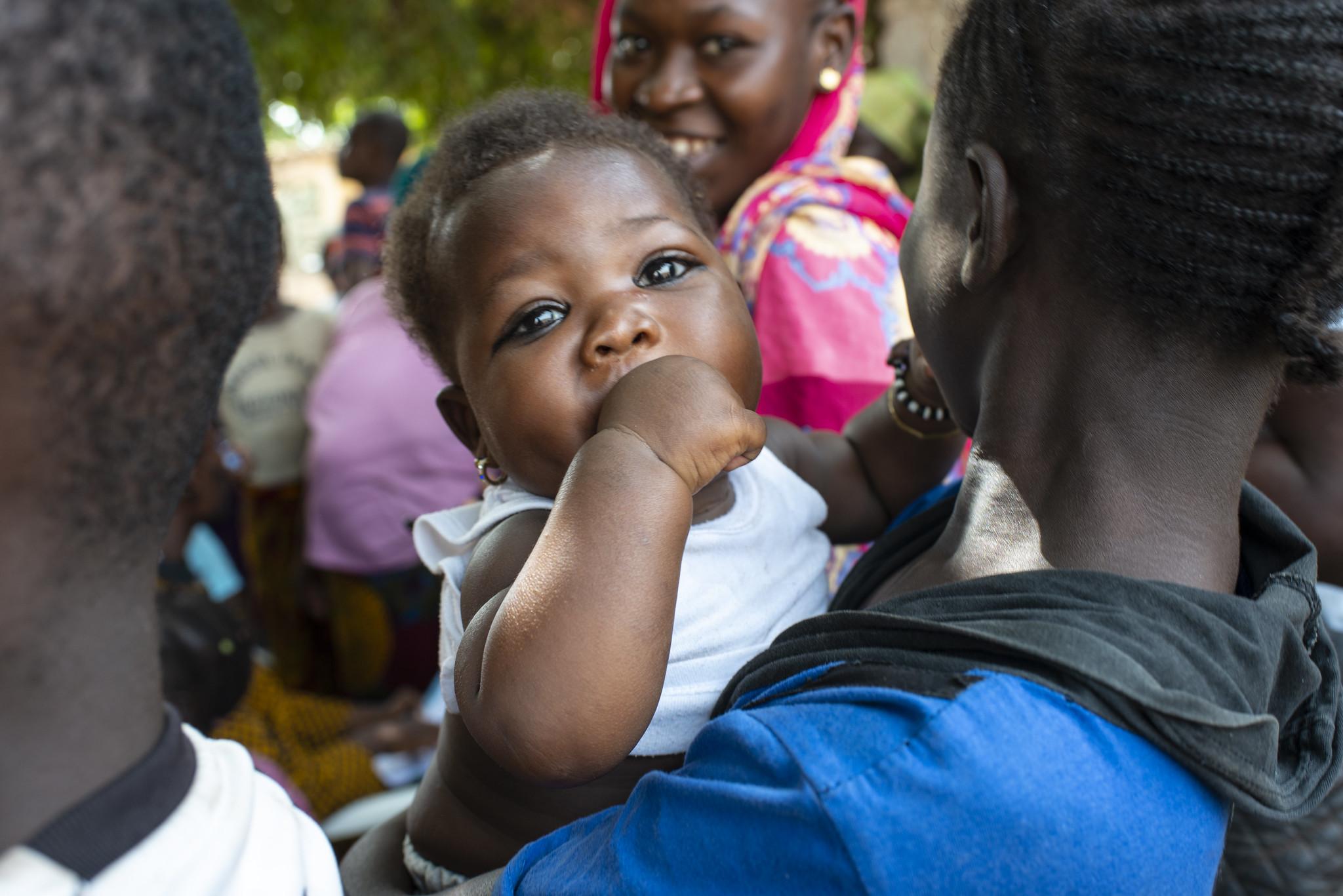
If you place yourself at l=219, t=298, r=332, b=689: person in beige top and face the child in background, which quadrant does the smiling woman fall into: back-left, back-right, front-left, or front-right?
back-right

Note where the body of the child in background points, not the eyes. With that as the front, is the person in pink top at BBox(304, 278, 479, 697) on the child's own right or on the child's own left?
on the child's own left

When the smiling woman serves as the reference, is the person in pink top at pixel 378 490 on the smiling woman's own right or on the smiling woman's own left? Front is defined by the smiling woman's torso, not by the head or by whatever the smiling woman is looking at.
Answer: on the smiling woman's own right

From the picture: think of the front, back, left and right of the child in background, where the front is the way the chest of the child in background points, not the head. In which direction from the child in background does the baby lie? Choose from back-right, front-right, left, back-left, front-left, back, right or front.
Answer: left

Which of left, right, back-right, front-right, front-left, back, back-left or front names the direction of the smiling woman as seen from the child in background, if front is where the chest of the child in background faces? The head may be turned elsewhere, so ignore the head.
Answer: left

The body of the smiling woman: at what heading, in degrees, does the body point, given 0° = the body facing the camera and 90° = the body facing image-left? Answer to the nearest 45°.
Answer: approximately 45°

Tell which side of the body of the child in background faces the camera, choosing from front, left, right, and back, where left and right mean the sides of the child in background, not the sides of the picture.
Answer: left

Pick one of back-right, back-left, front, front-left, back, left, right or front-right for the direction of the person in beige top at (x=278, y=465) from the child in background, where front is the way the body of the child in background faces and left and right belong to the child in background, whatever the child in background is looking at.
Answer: left

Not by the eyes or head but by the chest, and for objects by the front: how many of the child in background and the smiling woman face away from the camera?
0
